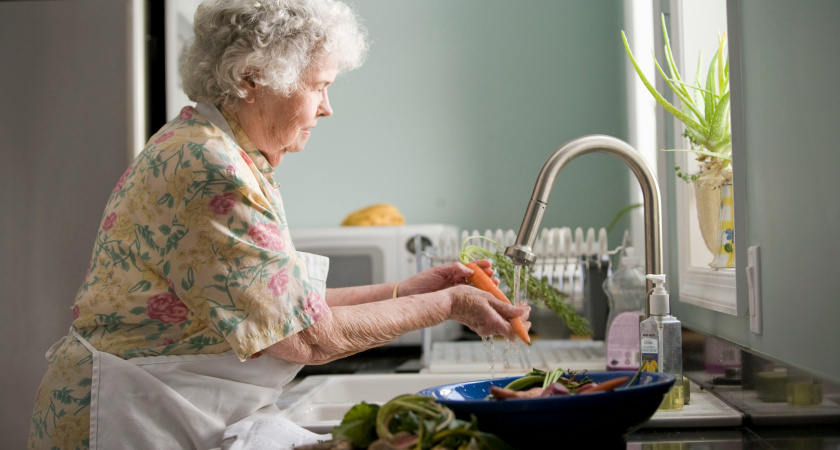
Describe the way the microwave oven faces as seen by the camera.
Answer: facing the viewer

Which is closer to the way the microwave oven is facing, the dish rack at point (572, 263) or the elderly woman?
the elderly woman

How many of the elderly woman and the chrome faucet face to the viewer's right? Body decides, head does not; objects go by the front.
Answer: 1

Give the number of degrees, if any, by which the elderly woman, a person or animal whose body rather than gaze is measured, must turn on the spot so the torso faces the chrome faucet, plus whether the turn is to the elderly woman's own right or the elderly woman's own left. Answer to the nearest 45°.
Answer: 0° — they already face it

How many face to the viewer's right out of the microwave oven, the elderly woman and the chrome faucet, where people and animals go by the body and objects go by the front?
1

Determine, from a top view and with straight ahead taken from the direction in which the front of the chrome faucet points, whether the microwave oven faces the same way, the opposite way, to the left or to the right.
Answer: to the left

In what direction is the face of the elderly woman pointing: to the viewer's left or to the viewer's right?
to the viewer's right

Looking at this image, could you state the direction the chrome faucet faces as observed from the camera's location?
facing to the left of the viewer

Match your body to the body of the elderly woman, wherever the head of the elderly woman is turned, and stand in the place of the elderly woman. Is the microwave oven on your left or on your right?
on your left

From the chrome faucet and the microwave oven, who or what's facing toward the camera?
the microwave oven

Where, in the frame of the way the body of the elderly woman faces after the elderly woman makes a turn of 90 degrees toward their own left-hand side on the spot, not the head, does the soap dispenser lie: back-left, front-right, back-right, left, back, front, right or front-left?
right

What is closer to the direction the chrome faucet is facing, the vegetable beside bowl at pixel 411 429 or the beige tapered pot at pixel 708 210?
the vegetable beside bowl

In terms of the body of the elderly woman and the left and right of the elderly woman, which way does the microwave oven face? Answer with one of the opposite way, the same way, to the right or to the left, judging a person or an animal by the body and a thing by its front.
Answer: to the right

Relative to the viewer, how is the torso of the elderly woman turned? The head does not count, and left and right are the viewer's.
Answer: facing to the right of the viewer
